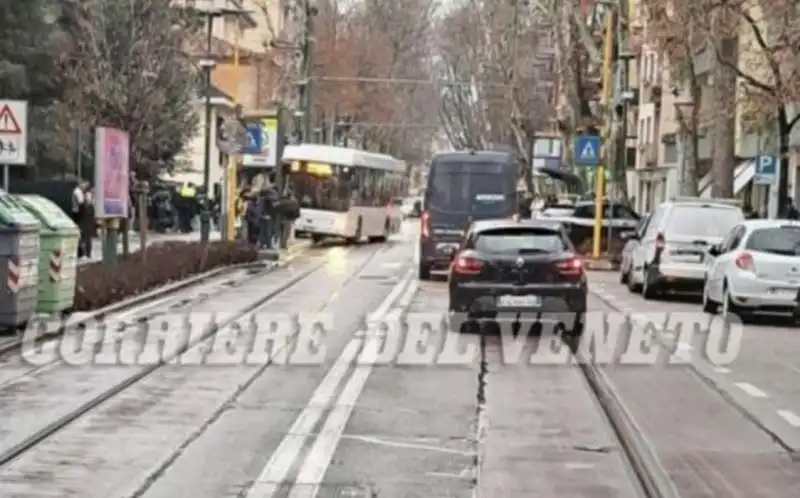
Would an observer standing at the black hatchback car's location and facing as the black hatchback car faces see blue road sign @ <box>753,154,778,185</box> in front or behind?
in front

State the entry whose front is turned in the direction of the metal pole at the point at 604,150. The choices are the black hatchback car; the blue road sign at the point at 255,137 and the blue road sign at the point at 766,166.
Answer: the black hatchback car

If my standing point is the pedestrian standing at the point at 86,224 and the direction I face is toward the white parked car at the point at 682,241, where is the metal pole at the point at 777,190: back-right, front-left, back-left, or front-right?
front-left

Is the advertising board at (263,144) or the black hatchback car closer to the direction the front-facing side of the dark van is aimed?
the advertising board

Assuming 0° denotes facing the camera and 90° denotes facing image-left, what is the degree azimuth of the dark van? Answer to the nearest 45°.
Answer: approximately 180°

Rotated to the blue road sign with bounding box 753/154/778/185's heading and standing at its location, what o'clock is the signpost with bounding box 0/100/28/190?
The signpost is roughly at 1 o'clock from the blue road sign.

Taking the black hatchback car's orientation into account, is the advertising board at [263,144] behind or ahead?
ahead

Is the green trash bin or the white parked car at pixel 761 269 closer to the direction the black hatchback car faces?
the white parked car

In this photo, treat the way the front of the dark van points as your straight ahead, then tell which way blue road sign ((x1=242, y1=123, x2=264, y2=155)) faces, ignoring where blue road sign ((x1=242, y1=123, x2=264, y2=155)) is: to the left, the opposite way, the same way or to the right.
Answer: the opposite way

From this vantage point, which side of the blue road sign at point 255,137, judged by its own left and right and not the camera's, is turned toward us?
front

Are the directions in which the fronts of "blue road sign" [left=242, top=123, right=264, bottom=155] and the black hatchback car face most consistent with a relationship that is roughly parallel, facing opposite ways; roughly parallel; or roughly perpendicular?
roughly parallel, facing opposite ways

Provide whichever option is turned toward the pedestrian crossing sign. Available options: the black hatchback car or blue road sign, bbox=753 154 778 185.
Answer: the black hatchback car

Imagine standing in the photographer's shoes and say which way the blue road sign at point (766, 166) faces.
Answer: facing the viewer

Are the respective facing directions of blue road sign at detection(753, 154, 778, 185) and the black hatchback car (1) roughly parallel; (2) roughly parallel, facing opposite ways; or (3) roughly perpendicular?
roughly parallel, facing opposite ways

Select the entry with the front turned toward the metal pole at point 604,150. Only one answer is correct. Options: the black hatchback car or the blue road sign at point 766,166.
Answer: the black hatchback car

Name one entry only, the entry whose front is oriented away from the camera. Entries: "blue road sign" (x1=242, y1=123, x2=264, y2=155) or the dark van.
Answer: the dark van
